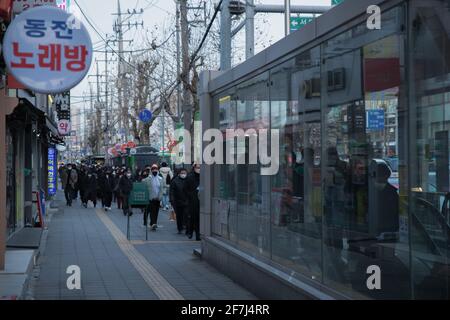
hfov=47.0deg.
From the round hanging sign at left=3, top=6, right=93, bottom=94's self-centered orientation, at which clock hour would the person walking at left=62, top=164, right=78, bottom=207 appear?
The person walking is roughly at 6 o'clock from the round hanging sign.

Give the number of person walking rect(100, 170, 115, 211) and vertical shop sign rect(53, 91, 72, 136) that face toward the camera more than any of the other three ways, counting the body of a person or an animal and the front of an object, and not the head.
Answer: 2

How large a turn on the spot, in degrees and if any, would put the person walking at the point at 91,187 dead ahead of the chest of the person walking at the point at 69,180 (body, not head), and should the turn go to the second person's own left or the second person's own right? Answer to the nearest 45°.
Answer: approximately 45° to the second person's own left

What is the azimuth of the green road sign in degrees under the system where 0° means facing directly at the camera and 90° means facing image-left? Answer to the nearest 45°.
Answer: approximately 0°

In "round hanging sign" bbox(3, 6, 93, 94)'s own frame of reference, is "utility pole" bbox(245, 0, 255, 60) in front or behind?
behind
